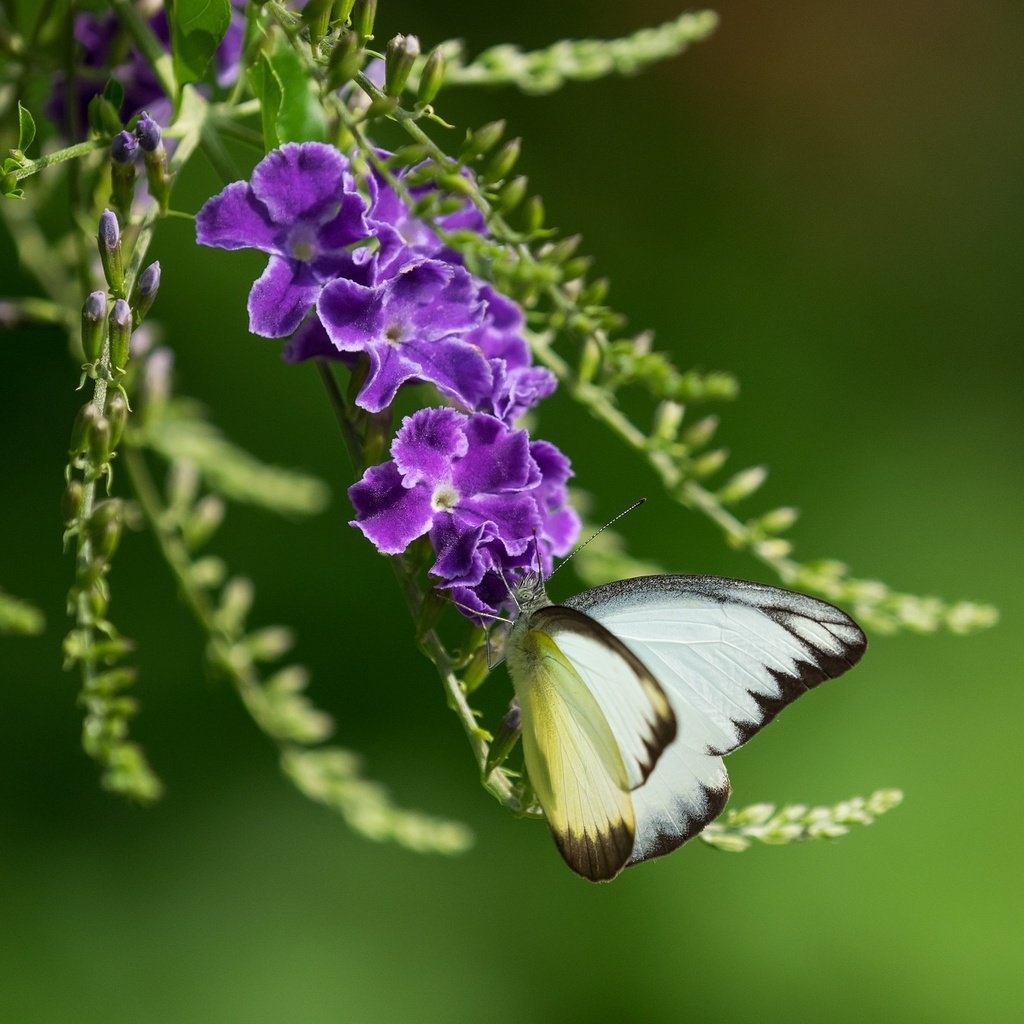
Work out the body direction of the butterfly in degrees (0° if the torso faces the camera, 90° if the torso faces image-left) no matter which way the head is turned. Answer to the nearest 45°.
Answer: approximately 90°
